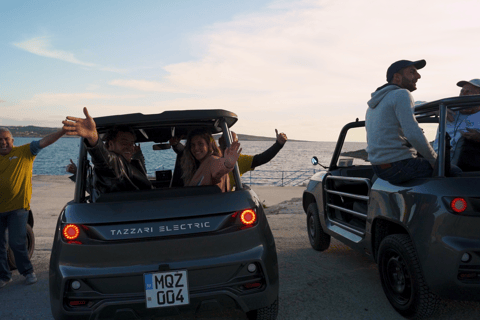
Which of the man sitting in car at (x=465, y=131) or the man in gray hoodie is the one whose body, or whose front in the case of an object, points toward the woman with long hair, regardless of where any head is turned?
the man sitting in car

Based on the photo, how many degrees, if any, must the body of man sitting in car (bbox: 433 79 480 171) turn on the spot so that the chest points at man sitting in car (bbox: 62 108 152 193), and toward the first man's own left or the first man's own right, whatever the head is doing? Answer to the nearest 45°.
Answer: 0° — they already face them

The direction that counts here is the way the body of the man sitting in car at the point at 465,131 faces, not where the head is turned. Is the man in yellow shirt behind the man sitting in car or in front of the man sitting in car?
in front

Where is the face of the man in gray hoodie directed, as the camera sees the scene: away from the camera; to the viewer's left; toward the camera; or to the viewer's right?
to the viewer's right

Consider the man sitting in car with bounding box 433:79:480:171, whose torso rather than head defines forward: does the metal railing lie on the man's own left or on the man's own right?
on the man's own right

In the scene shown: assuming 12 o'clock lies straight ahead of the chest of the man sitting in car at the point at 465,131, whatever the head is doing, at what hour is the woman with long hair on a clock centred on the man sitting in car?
The woman with long hair is roughly at 12 o'clock from the man sitting in car.

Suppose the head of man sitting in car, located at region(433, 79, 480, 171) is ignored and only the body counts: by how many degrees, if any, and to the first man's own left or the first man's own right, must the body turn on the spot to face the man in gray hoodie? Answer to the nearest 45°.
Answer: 0° — they already face them

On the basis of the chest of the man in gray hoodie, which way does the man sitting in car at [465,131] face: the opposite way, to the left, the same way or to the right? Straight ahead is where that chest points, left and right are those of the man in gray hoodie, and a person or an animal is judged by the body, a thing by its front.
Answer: the opposite way

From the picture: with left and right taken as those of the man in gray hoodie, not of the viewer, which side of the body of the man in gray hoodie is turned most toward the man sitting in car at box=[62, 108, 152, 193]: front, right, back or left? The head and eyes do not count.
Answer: back

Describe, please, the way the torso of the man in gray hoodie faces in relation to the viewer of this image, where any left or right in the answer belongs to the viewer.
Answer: facing away from the viewer and to the right of the viewer
